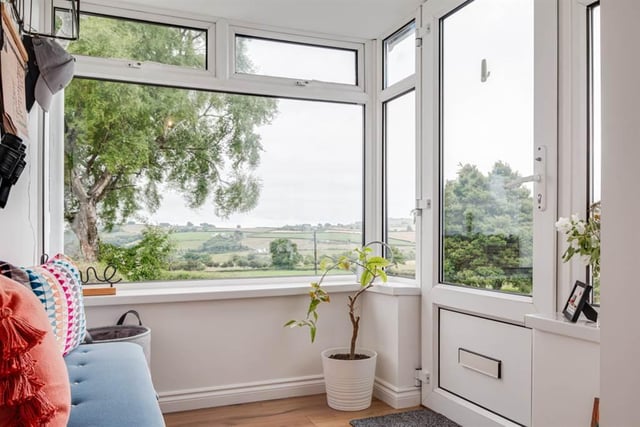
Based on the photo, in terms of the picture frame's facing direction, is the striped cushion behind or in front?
in front

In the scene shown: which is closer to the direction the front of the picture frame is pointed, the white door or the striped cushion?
the striped cushion

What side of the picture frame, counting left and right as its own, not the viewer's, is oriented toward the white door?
right

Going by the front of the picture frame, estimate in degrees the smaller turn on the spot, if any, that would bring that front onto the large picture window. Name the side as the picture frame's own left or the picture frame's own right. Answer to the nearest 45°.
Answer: approximately 45° to the picture frame's own right

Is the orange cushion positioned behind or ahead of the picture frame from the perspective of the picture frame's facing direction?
ahead

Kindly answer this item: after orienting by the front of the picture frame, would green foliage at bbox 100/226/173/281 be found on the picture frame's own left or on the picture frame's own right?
on the picture frame's own right

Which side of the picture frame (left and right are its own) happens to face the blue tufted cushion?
front

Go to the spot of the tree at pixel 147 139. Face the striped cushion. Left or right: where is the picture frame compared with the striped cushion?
left

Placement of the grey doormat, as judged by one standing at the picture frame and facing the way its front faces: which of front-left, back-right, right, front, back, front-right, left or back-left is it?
front

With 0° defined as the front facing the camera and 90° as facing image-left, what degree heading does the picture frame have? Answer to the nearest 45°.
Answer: approximately 45°

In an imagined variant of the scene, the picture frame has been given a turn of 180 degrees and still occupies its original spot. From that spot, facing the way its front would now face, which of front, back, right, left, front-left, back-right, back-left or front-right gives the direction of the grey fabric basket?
back-left
